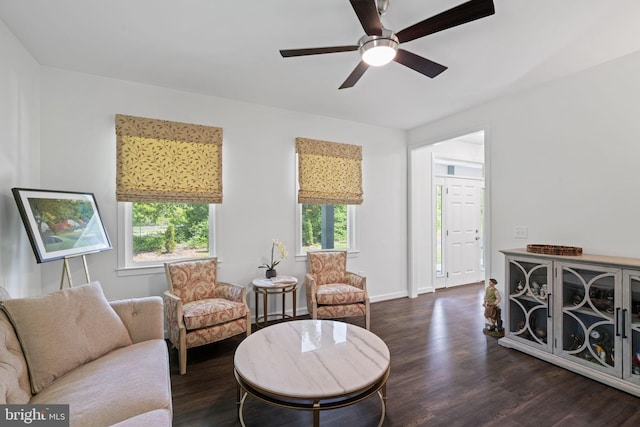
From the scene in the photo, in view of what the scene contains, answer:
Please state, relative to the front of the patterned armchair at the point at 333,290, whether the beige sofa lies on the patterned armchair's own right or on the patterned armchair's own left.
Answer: on the patterned armchair's own right

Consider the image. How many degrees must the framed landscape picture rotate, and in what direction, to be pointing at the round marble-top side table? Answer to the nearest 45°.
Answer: approximately 45° to its left

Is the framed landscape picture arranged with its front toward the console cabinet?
yes

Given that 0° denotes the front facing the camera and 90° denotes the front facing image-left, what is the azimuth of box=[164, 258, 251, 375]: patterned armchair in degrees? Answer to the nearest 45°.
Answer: approximately 315°

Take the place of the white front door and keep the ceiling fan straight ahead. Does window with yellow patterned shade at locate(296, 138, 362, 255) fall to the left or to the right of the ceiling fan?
right

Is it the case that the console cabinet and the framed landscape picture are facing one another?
yes

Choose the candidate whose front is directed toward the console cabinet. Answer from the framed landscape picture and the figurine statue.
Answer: the framed landscape picture

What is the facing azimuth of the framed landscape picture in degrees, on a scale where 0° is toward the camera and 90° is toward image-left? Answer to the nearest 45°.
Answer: approximately 315°

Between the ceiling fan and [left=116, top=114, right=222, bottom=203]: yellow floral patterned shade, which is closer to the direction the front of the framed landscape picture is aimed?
the ceiling fan

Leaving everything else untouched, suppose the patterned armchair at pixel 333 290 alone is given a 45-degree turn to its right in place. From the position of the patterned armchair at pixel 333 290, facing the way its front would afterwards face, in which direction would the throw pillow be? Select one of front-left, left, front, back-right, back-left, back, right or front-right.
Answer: front-right

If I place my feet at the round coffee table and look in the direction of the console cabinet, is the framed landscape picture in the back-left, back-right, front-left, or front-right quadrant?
back-left

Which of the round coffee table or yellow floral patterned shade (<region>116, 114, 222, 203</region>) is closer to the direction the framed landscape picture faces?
the round coffee table
